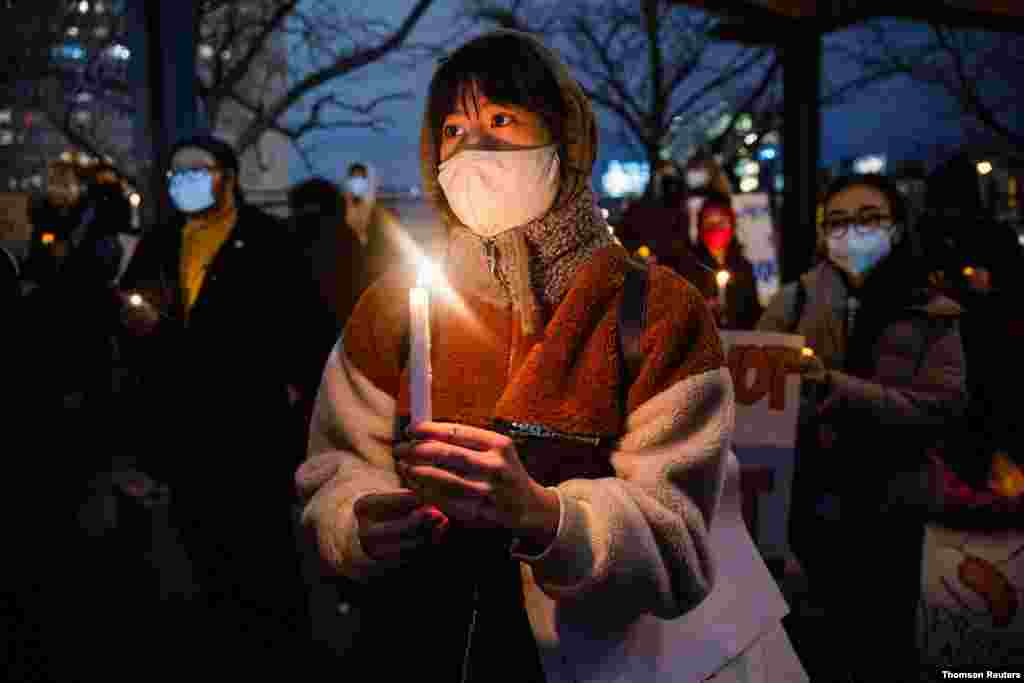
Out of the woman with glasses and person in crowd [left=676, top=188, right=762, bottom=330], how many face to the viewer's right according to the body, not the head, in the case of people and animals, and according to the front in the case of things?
0

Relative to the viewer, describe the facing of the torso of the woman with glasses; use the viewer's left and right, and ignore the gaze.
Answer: facing the viewer and to the left of the viewer

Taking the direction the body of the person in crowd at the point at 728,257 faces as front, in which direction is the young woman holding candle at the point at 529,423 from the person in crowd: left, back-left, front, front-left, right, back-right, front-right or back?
front

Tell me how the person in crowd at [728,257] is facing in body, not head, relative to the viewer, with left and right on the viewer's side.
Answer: facing the viewer

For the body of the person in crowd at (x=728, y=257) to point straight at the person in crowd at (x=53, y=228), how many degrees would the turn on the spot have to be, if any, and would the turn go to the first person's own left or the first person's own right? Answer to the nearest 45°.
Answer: approximately 45° to the first person's own right

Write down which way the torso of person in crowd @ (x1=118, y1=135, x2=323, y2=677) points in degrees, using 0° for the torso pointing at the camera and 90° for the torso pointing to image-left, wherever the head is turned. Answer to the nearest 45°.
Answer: approximately 45°

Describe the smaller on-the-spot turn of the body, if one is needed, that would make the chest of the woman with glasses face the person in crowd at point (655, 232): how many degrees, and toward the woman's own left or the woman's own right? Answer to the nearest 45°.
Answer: approximately 90° to the woman's own right

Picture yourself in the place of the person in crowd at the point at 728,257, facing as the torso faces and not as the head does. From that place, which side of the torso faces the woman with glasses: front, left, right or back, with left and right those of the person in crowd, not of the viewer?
front

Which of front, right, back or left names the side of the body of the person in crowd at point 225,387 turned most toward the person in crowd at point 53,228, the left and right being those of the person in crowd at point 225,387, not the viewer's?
right
